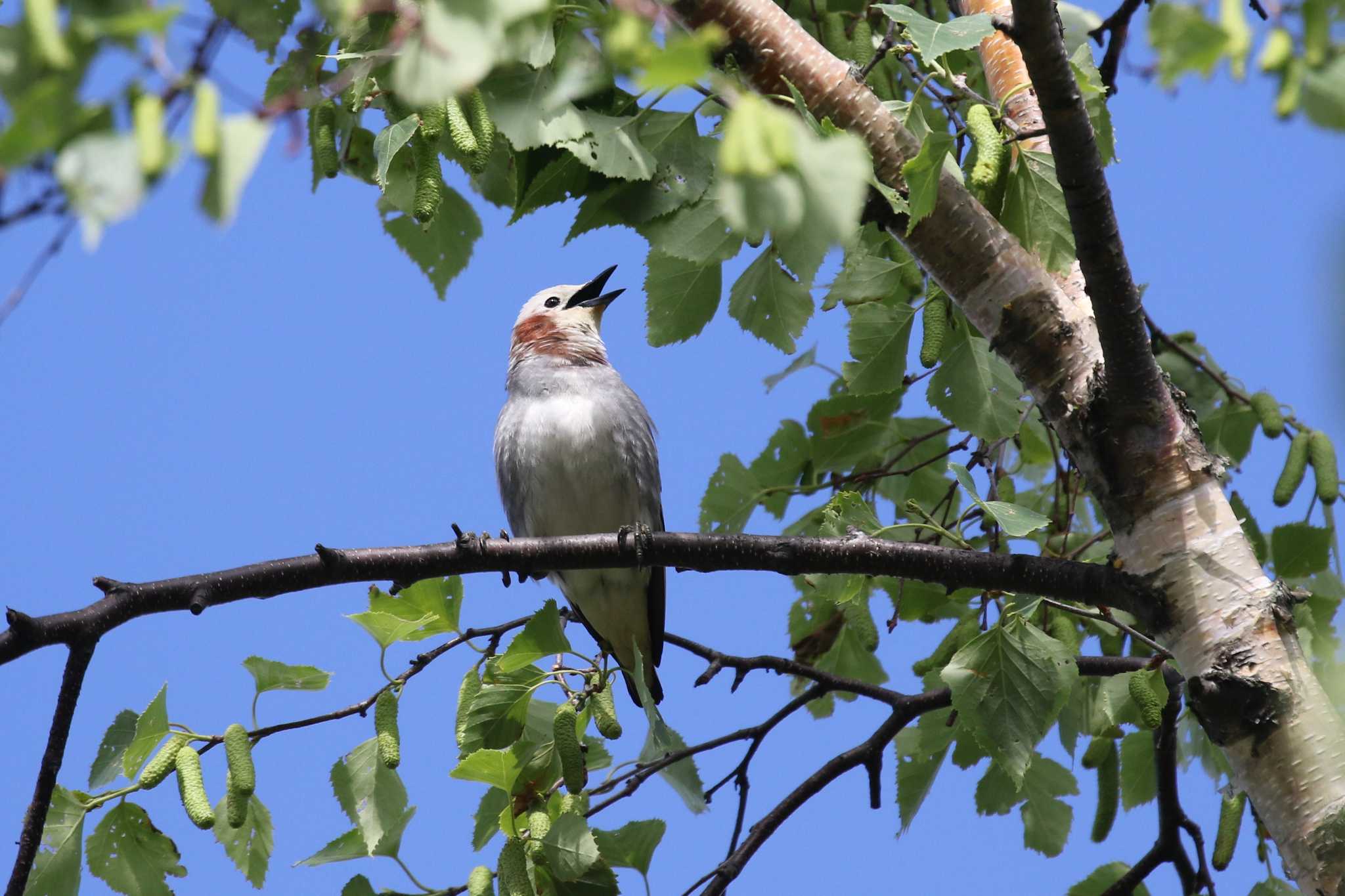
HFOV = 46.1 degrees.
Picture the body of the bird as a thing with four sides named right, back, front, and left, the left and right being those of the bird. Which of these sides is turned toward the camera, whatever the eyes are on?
front

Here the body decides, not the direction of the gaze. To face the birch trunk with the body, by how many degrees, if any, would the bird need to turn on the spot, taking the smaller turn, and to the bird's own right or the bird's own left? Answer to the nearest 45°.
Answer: approximately 45° to the bird's own left
